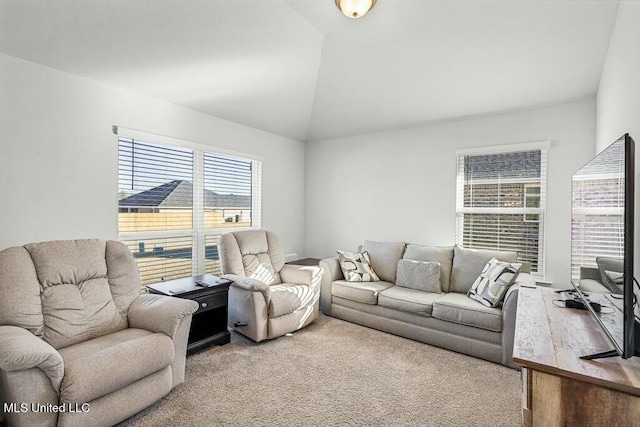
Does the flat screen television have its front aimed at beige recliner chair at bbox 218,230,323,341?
yes

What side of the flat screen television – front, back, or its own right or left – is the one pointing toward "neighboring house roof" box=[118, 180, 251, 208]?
front

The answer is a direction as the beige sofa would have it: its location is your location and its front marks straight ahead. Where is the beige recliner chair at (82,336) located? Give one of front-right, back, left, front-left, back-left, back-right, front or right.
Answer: front

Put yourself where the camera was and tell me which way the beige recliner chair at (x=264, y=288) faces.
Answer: facing the viewer and to the right of the viewer

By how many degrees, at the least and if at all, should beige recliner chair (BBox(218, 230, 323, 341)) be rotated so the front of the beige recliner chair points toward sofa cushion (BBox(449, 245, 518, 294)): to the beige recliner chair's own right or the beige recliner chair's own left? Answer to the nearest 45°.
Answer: approximately 45° to the beige recliner chair's own left

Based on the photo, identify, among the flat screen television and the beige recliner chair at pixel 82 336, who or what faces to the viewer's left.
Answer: the flat screen television

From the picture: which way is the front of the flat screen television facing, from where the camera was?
facing to the left of the viewer

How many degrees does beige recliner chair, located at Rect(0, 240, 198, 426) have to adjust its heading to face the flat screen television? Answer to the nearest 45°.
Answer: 0° — it already faces it

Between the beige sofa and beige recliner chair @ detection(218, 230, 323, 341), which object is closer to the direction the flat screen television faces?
the beige recliner chair

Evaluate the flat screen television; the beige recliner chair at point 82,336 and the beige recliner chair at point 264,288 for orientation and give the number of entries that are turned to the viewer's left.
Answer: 1

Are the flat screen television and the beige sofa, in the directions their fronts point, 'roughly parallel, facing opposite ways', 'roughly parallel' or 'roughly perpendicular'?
roughly perpendicular

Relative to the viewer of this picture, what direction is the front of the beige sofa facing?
facing the viewer and to the left of the viewer
